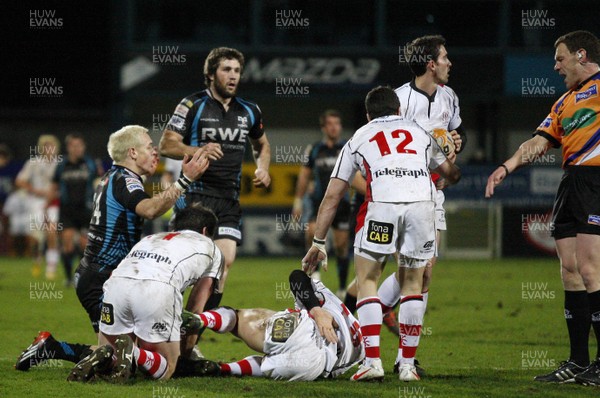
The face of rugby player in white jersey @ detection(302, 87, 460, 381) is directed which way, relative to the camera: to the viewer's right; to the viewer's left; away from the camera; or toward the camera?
away from the camera

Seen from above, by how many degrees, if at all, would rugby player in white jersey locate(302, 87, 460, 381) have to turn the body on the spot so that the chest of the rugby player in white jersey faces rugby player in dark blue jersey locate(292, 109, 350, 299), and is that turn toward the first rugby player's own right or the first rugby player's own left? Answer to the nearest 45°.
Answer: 0° — they already face them

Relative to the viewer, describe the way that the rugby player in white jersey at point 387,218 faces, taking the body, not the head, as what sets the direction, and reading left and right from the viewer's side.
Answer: facing away from the viewer

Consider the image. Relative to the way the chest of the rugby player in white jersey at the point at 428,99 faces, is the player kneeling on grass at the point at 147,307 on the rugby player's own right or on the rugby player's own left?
on the rugby player's own right

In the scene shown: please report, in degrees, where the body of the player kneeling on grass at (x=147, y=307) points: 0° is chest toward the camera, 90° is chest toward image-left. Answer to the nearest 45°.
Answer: approximately 225°

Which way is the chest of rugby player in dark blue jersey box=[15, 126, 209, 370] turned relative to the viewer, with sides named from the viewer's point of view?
facing to the right of the viewer

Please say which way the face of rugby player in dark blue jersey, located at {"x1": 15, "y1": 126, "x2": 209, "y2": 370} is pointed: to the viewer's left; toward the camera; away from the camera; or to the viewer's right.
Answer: to the viewer's right

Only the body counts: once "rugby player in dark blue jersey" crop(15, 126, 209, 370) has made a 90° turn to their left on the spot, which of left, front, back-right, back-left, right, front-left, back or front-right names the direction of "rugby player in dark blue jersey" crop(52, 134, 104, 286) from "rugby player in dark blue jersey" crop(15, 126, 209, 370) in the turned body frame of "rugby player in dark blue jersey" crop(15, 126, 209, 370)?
front

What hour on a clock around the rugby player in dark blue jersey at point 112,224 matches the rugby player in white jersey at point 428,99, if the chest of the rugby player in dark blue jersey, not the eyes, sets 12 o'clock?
The rugby player in white jersey is roughly at 12 o'clock from the rugby player in dark blue jersey.

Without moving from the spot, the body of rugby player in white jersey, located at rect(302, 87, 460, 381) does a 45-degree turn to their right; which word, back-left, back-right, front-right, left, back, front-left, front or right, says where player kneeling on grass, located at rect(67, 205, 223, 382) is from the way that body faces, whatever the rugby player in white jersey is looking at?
back-left

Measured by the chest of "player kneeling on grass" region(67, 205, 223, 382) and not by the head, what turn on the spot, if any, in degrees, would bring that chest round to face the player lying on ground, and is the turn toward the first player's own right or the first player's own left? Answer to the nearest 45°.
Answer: approximately 45° to the first player's own right

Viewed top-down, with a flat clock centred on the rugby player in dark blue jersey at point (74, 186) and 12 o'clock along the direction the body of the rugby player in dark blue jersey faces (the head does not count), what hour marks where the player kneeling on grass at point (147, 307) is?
The player kneeling on grass is roughly at 12 o'clock from the rugby player in dark blue jersey.

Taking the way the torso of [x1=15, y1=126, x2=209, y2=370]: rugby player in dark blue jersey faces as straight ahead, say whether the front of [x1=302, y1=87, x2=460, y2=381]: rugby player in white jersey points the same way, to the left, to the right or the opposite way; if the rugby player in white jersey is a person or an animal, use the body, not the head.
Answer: to the left
